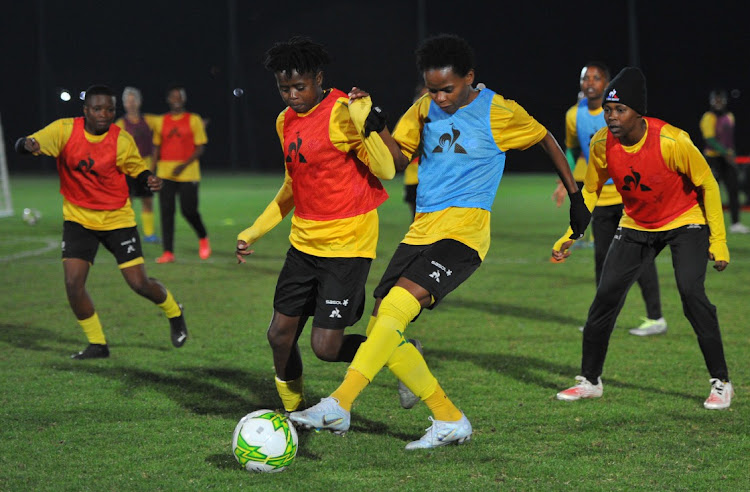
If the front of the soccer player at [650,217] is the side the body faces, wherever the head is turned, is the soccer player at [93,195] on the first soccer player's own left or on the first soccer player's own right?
on the first soccer player's own right

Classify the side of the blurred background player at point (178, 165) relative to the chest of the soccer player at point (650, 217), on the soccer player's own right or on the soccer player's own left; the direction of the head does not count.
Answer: on the soccer player's own right

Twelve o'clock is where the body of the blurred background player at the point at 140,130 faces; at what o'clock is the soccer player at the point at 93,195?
The soccer player is roughly at 12 o'clock from the blurred background player.

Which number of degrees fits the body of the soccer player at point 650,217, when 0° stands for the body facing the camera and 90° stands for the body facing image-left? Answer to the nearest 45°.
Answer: approximately 45°

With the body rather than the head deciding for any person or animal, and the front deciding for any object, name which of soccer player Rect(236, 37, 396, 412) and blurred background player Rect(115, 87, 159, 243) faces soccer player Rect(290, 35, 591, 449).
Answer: the blurred background player

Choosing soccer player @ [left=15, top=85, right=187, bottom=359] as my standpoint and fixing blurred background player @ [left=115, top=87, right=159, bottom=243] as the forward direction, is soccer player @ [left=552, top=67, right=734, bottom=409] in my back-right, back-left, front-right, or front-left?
back-right

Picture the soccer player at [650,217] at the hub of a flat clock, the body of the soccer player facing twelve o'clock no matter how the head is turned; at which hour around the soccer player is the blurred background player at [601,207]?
The blurred background player is roughly at 4 o'clock from the soccer player.

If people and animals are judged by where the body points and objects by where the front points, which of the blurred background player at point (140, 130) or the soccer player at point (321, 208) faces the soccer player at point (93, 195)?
the blurred background player

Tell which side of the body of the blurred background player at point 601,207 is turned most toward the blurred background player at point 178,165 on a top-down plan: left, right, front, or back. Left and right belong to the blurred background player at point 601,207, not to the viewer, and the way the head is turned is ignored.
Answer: right

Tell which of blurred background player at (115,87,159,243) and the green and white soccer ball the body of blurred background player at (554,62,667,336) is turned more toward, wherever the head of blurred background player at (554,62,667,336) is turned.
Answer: the green and white soccer ball

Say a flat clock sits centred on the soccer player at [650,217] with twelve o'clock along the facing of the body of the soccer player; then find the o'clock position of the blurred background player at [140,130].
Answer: The blurred background player is roughly at 3 o'clock from the soccer player.

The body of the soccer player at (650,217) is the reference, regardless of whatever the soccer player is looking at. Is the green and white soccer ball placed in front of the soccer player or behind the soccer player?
in front

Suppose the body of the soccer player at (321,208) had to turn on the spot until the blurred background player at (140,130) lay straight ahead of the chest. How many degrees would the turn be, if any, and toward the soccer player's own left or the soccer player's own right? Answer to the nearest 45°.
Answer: approximately 135° to the soccer player's own right
